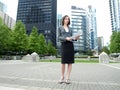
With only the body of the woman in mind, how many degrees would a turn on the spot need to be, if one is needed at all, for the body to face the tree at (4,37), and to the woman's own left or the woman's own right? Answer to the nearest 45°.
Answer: approximately 180°

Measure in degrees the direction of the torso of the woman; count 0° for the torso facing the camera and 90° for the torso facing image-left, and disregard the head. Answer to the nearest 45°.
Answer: approximately 315°

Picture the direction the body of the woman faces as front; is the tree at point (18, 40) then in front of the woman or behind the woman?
behind
